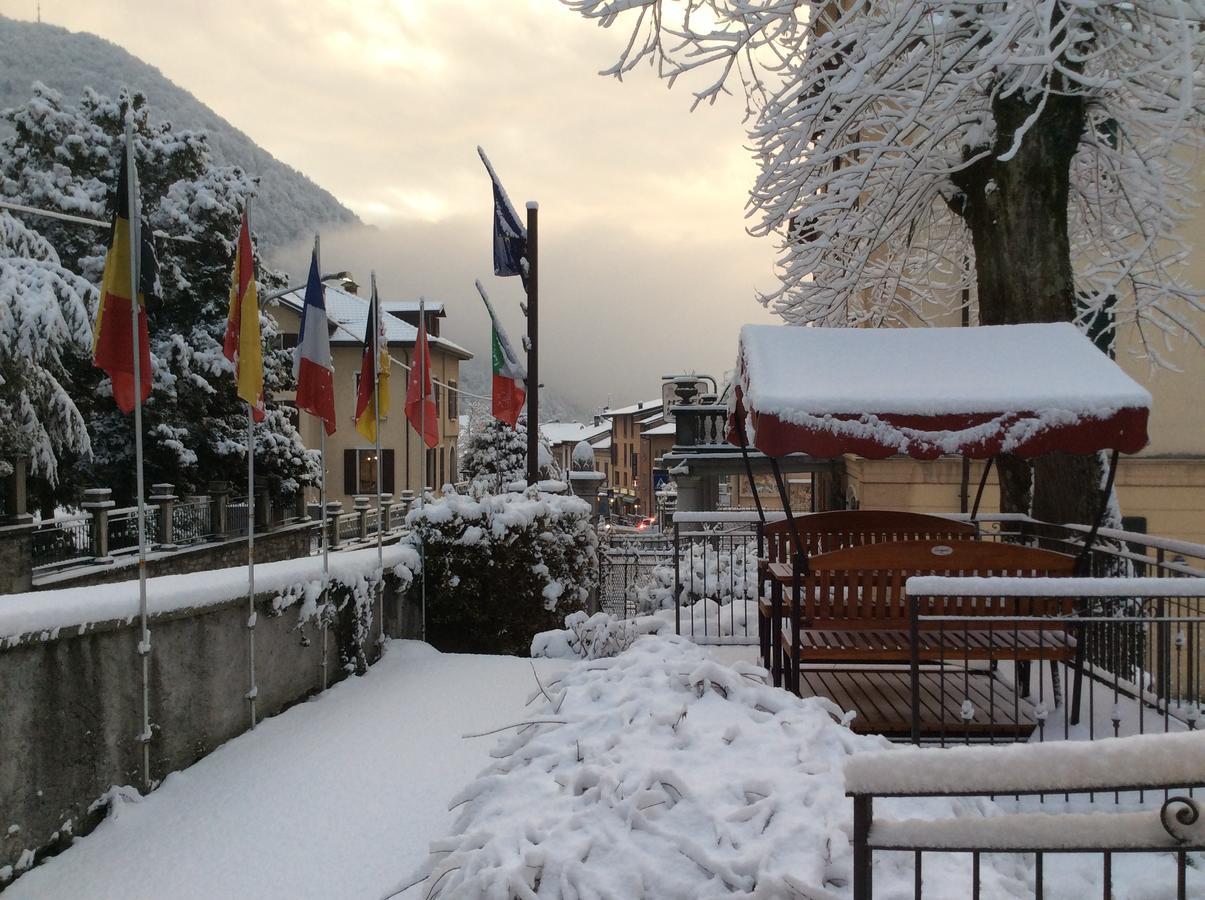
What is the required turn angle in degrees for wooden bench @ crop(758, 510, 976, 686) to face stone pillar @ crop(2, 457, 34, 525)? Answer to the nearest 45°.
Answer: approximately 90° to its right

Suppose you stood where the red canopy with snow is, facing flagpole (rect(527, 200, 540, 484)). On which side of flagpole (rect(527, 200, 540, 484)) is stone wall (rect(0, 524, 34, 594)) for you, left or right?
left

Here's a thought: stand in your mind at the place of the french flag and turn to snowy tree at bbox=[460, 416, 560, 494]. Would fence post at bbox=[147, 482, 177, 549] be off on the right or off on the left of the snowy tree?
left

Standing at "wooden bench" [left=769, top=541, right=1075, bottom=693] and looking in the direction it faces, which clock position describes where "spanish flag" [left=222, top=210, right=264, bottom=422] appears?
The spanish flag is roughly at 3 o'clock from the wooden bench.

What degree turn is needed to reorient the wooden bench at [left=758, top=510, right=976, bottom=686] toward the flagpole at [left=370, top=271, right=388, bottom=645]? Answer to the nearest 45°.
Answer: approximately 90° to its right

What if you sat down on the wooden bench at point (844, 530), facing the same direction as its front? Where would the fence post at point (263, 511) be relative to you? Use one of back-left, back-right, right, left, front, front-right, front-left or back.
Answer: back-right

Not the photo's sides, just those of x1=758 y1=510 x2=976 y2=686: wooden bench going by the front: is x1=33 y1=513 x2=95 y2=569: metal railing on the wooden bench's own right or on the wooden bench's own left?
on the wooden bench's own right

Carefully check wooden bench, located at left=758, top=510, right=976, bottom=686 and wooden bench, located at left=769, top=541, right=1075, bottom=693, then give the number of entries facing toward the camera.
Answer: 2

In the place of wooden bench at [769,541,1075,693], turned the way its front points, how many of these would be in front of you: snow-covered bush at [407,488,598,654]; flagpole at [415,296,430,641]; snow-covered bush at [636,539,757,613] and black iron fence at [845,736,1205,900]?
1

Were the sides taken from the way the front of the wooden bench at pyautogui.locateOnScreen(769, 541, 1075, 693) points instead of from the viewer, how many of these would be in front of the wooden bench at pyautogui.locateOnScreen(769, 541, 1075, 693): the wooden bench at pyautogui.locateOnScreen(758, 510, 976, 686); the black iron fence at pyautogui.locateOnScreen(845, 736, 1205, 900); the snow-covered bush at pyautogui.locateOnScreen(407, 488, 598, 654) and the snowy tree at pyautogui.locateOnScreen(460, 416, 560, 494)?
1

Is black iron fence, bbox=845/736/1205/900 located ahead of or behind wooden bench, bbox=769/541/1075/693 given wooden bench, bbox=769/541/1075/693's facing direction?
ahead

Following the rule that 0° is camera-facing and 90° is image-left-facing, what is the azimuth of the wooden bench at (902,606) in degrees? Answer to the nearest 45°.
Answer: approximately 0°

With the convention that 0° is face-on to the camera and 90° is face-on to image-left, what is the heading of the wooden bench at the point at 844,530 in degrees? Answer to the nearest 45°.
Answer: approximately 0°
